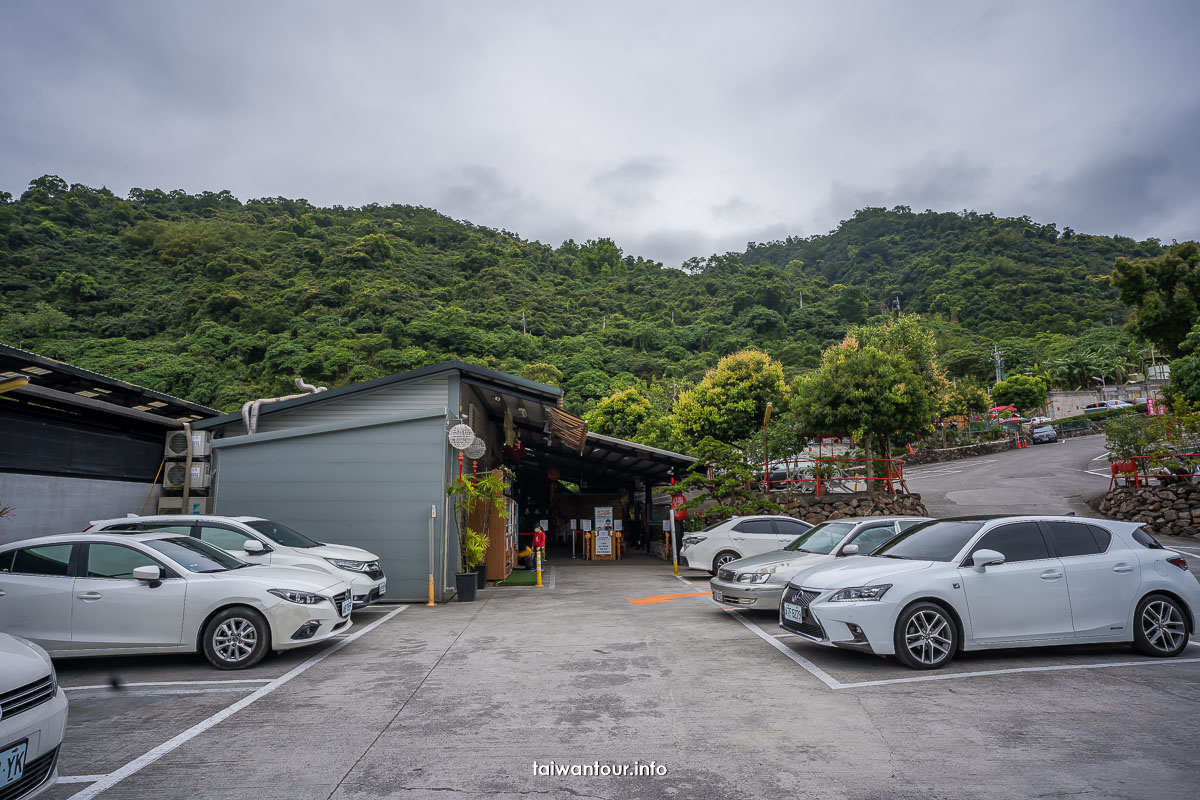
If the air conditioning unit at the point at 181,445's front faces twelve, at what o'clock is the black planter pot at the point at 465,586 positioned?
The black planter pot is roughly at 10 o'clock from the air conditioning unit.

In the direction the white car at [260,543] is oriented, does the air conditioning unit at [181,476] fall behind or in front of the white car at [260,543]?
behind

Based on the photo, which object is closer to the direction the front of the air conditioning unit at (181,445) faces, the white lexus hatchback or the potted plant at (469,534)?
the white lexus hatchback

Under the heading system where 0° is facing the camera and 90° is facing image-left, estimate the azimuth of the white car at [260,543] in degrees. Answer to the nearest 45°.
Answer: approximately 315°

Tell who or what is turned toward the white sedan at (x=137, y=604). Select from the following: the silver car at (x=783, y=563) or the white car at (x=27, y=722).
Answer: the silver car at (x=783, y=563)

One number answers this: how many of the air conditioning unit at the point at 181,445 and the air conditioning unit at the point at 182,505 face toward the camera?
2

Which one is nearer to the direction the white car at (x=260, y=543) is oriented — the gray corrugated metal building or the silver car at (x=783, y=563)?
the silver car

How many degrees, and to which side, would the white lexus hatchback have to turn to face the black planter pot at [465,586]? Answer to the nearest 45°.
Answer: approximately 45° to its right

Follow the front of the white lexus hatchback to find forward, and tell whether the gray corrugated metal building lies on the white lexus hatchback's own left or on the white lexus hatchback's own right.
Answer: on the white lexus hatchback's own right
